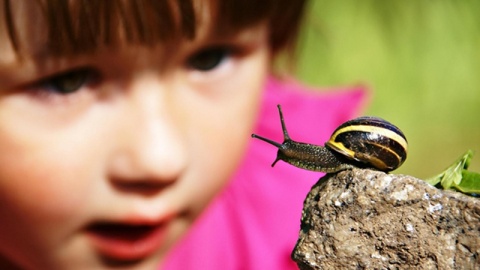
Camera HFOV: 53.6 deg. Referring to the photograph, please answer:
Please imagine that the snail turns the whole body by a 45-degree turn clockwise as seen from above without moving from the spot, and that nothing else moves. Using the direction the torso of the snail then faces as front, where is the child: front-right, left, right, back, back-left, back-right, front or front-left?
front

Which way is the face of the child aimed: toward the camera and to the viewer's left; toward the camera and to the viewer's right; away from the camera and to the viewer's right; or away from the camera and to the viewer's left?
toward the camera and to the viewer's right

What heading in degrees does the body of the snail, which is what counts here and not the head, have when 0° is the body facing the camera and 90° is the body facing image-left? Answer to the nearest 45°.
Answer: approximately 90°
